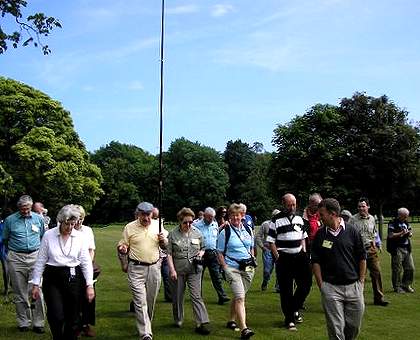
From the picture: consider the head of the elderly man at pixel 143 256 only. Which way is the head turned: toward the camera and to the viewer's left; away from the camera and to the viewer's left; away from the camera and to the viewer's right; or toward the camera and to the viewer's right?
toward the camera and to the viewer's left

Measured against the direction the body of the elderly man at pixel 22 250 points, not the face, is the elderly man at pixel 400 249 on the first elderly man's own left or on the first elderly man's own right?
on the first elderly man's own left

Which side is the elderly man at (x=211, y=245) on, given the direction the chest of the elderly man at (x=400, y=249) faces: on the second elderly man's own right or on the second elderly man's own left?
on the second elderly man's own right

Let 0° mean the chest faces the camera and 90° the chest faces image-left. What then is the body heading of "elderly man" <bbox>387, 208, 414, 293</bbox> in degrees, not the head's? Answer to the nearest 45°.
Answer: approximately 315°

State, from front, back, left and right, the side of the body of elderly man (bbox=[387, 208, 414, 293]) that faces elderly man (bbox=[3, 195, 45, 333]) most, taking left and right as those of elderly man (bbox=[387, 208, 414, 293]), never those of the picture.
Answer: right

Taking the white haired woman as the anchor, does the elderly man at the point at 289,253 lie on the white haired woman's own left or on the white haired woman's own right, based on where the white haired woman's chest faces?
on the white haired woman's own left

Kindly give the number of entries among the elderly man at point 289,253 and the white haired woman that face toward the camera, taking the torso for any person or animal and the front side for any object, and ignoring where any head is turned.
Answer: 2

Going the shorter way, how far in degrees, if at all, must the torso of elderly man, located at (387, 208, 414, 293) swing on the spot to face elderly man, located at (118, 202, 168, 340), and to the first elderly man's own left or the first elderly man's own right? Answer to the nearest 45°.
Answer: approximately 90° to the first elderly man's own right

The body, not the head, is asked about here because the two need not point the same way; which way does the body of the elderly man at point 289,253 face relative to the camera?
toward the camera

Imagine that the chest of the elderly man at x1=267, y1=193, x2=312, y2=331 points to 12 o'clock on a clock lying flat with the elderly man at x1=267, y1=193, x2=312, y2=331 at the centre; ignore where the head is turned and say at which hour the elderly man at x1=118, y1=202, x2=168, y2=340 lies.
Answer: the elderly man at x1=118, y1=202, x2=168, y2=340 is roughly at 2 o'clock from the elderly man at x1=267, y1=193, x2=312, y2=331.

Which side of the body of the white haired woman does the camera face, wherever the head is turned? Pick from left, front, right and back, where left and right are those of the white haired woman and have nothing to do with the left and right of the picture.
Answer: front

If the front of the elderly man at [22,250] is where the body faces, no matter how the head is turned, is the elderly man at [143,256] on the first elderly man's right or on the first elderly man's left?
on the first elderly man's left

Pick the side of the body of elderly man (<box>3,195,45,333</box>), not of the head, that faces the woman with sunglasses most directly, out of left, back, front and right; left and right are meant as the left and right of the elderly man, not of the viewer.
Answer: left
